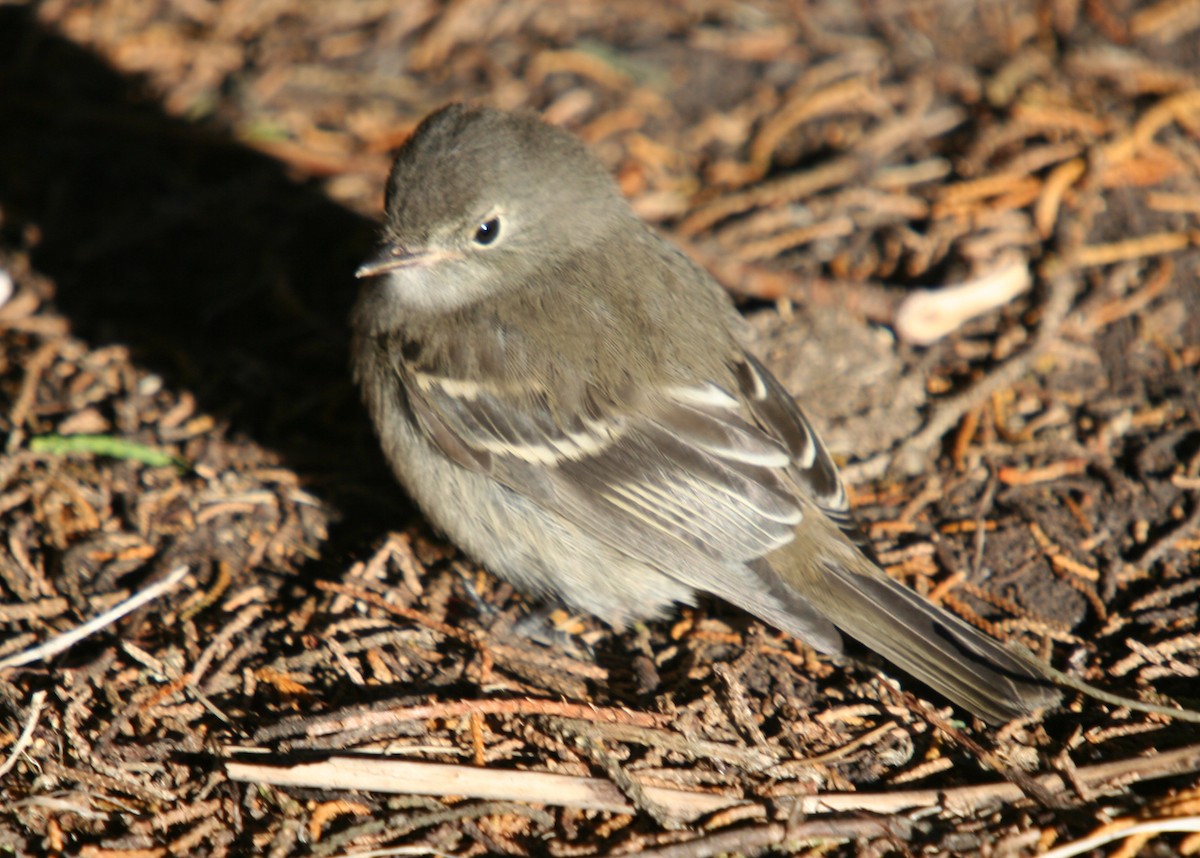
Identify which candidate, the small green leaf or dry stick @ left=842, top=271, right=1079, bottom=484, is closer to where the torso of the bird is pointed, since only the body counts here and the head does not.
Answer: the small green leaf

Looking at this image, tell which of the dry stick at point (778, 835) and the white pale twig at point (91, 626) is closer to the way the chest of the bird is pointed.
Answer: the white pale twig

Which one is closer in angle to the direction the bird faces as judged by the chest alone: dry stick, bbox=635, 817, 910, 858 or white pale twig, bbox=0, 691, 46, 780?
the white pale twig

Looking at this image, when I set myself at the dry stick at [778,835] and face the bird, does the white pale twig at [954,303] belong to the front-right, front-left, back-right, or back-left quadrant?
front-right

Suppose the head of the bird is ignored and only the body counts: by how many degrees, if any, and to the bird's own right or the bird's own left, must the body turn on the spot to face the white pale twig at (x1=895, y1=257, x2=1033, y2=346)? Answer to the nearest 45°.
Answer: approximately 135° to the bird's own right

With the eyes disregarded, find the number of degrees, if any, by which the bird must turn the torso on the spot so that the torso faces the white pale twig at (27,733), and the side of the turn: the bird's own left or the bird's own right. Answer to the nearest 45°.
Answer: approximately 45° to the bird's own left

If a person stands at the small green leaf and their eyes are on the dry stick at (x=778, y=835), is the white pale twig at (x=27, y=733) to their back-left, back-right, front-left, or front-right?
front-right

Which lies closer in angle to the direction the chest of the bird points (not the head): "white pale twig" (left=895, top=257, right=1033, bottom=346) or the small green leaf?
the small green leaf

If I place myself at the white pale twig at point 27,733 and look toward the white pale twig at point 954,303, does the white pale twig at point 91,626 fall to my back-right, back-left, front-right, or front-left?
front-left

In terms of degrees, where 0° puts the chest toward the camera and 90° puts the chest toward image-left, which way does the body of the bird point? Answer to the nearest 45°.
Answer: approximately 90°

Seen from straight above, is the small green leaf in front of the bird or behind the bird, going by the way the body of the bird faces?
in front
